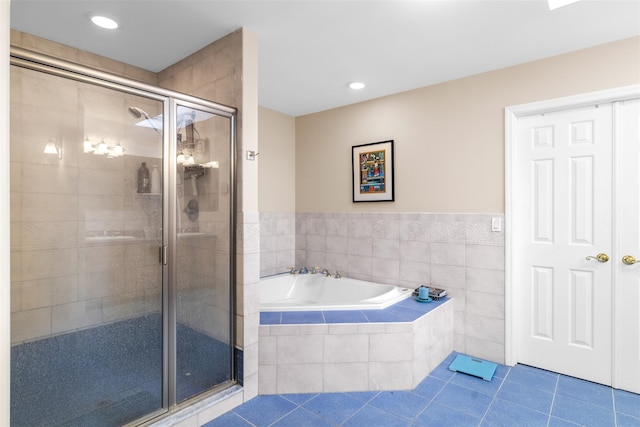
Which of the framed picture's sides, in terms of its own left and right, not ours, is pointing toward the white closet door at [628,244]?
left

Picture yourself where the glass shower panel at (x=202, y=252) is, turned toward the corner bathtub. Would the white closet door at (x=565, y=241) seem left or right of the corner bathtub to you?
right

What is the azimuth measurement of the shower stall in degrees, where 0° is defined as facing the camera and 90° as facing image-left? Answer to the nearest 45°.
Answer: approximately 315°

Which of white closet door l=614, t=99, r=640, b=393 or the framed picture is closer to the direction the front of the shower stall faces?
the white closet door

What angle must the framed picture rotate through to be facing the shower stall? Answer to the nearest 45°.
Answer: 0° — it already faces it

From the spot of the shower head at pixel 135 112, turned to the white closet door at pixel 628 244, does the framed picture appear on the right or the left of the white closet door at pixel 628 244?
left

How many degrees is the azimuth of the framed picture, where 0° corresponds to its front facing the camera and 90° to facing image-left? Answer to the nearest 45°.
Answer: approximately 45°
